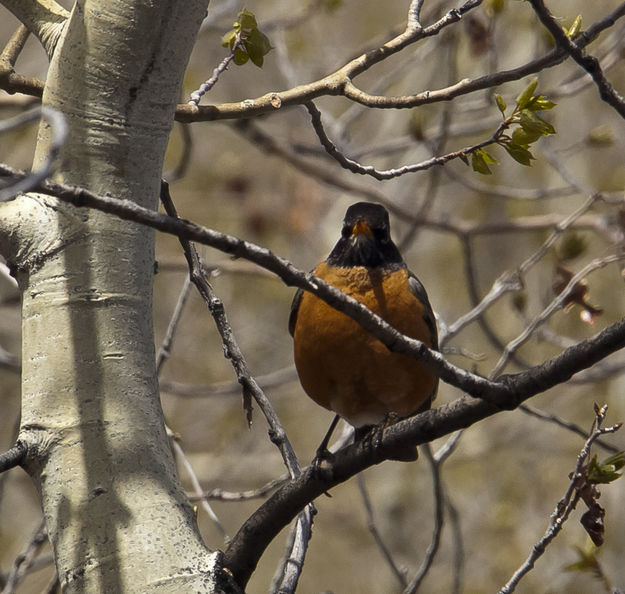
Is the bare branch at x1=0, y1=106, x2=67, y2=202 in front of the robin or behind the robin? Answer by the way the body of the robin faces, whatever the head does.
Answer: in front

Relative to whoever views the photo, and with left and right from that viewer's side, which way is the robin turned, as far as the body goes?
facing the viewer
